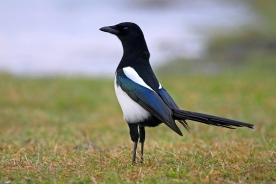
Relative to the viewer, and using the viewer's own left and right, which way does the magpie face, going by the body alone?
facing to the left of the viewer
